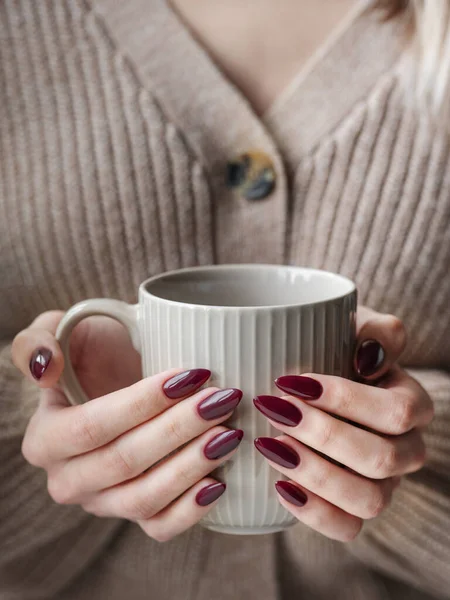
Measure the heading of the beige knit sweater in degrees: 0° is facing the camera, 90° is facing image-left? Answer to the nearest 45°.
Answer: approximately 0°
